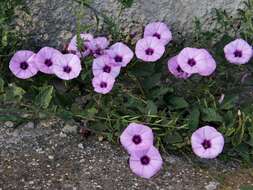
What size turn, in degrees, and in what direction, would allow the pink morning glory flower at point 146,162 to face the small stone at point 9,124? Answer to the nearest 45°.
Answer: approximately 90° to its right

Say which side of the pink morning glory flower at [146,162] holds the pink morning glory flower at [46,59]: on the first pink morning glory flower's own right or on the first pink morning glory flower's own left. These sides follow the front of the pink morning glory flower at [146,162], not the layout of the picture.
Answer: on the first pink morning glory flower's own right

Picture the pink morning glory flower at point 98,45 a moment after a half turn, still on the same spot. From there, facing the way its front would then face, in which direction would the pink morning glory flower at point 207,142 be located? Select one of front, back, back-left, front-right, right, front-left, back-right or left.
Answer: back-right

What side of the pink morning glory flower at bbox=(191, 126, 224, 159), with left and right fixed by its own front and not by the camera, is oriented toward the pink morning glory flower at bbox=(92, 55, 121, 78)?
right

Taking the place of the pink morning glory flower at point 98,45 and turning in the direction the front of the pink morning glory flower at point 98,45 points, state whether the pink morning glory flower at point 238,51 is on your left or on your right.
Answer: on your left

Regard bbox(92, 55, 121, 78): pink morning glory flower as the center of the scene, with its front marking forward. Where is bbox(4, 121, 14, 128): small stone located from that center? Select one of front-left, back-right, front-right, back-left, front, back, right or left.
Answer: right

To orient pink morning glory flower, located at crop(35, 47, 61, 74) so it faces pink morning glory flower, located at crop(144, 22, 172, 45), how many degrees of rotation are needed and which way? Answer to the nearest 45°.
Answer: approximately 90° to its left

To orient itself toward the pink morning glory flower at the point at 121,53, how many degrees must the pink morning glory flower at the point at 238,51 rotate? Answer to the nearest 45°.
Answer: approximately 90° to its right
